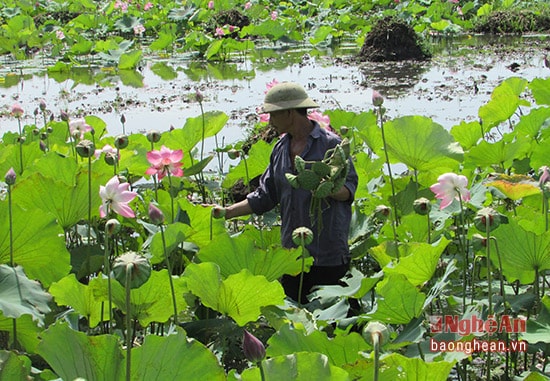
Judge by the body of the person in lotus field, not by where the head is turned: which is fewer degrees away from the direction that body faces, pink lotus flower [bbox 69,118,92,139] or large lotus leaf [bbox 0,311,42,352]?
the large lotus leaf

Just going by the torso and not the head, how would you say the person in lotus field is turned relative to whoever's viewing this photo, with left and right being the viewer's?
facing the viewer and to the left of the viewer

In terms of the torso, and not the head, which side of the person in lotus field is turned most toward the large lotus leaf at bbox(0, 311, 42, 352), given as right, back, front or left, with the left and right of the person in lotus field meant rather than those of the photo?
front

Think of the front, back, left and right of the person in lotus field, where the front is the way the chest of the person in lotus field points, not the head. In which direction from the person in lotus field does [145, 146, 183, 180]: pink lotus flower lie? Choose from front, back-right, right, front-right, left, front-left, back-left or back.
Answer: front-right

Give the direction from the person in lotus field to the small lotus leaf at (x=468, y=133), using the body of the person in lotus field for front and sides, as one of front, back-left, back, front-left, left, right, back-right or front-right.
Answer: back

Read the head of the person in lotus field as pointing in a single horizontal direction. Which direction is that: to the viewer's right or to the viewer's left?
to the viewer's left

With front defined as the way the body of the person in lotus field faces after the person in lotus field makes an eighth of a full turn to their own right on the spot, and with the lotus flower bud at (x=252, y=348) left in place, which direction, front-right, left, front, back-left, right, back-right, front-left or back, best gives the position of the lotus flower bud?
left

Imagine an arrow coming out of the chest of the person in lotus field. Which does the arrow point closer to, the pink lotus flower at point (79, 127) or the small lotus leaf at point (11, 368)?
the small lotus leaf

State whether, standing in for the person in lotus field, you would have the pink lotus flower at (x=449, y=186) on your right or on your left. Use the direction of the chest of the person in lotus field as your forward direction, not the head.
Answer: on your left

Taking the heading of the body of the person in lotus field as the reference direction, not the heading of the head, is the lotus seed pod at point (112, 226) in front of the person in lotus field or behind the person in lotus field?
in front

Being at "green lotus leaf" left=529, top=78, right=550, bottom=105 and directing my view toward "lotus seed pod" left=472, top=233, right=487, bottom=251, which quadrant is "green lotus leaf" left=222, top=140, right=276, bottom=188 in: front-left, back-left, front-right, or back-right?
front-right

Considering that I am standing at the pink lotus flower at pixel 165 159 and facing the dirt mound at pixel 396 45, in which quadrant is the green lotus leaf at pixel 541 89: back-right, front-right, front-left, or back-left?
front-right

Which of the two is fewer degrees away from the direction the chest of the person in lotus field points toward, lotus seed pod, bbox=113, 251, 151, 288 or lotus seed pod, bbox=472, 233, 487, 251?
the lotus seed pod, bbox=113, 251, 151, 288

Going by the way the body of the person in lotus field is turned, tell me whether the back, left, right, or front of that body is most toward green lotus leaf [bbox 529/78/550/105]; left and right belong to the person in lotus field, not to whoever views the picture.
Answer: back

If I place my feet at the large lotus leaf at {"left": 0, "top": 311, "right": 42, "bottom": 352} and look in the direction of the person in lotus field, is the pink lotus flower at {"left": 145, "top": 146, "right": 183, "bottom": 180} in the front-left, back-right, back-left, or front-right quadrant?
front-left

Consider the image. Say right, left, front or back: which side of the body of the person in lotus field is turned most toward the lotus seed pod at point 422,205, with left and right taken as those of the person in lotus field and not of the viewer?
left
